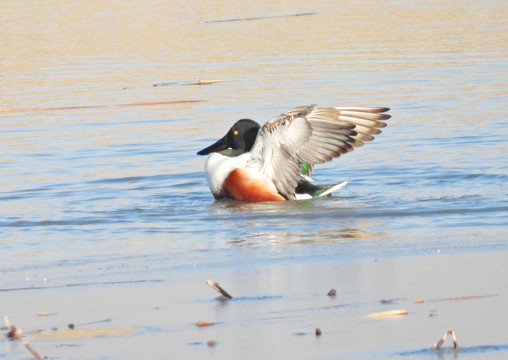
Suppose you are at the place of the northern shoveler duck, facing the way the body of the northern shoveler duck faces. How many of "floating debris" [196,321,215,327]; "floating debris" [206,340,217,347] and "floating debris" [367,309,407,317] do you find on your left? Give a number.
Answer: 3

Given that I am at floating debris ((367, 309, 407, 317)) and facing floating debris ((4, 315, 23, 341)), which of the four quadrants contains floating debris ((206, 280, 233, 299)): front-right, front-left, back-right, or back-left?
front-right

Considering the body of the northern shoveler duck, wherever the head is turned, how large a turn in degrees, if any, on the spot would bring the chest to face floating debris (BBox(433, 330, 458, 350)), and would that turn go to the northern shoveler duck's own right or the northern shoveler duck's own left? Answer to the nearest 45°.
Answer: approximately 90° to the northern shoveler duck's own left

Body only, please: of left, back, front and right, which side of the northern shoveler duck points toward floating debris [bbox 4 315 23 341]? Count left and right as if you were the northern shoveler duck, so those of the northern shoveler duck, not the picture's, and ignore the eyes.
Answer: left

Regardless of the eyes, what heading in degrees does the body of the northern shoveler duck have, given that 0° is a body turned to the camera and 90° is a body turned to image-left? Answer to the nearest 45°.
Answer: approximately 90°

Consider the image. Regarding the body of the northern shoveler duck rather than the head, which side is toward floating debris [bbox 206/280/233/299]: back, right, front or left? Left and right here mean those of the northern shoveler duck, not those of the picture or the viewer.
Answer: left

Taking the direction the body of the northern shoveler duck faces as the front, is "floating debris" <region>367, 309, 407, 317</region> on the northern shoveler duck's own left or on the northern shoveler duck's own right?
on the northern shoveler duck's own left

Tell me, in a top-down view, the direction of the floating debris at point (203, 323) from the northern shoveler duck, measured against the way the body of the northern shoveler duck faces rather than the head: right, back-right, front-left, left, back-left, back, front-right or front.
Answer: left

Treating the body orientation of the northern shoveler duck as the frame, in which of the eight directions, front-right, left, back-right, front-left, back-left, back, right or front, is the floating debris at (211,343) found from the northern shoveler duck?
left
